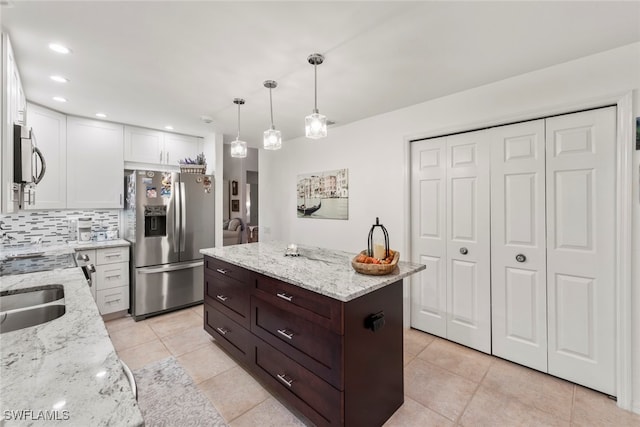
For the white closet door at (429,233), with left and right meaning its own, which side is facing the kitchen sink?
front

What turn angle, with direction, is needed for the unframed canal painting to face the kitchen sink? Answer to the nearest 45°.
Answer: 0° — it already faces it

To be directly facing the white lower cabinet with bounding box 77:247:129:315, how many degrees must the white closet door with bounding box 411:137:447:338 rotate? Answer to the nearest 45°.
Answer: approximately 45° to its right

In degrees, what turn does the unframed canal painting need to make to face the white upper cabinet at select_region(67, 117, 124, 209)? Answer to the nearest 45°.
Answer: approximately 45° to its right

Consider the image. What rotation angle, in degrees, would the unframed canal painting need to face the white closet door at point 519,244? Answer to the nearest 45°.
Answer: approximately 90° to its left

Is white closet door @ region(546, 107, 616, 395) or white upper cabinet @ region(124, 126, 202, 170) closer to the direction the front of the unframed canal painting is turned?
the white upper cabinet

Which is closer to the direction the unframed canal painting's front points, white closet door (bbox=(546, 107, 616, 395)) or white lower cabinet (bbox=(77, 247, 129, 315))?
the white lower cabinet

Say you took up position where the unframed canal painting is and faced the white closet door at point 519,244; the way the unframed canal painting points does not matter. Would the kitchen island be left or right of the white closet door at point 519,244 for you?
right

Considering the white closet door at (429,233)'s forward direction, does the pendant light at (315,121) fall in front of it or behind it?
in front

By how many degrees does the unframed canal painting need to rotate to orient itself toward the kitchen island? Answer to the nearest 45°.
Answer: approximately 45° to its left

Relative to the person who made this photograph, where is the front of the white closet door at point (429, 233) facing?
facing the viewer and to the left of the viewer

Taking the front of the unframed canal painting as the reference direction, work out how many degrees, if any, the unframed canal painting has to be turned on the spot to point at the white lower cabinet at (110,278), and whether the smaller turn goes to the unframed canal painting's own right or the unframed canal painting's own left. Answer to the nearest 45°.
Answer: approximately 45° to the unframed canal painting's own right

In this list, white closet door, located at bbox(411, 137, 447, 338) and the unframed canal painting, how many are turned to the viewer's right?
0

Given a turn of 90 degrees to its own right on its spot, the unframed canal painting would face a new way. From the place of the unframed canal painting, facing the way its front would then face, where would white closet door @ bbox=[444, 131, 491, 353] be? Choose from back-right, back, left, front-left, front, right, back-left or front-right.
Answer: back

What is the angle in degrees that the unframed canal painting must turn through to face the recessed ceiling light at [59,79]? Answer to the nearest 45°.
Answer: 0° — it already faces it

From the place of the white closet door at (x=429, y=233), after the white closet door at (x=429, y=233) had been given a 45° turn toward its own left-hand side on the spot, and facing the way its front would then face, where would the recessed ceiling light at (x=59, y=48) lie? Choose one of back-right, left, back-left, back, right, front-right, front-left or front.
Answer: front-right

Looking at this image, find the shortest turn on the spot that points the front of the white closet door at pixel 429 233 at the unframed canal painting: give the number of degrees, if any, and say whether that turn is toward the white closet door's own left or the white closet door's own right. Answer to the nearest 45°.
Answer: approximately 45° to the white closet door's own right
